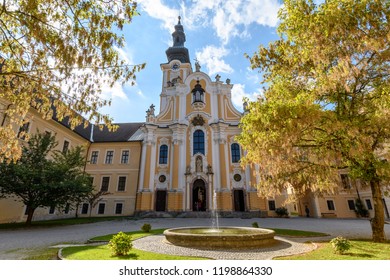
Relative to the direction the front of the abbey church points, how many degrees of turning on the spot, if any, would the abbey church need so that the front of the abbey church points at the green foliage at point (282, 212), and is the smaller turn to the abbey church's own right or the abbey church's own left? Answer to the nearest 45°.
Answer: approximately 90° to the abbey church's own left

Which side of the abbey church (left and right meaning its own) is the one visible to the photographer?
front

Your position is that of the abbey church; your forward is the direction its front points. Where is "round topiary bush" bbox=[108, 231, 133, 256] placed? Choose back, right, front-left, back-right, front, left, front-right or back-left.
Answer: front

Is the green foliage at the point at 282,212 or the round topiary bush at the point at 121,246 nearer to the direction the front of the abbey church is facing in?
the round topiary bush

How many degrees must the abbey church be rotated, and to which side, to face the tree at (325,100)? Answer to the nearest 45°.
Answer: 0° — it already faces it

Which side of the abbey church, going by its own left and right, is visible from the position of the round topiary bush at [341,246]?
front

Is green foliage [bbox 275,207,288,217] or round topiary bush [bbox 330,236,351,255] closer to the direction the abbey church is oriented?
the round topiary bush

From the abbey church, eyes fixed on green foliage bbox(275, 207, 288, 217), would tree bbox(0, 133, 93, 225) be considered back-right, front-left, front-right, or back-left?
back-right
